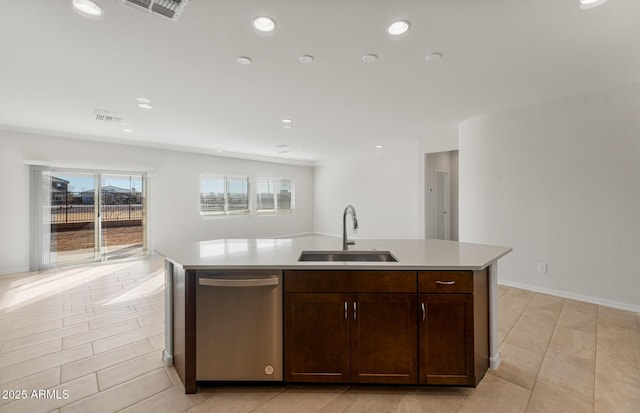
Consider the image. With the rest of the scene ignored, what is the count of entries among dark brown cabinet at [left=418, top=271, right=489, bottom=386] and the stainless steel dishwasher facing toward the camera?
2

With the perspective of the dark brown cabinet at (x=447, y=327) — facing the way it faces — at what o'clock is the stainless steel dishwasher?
The stainless steel dishwasher is roughly at 2 o'clock from the dark brown cabinet.

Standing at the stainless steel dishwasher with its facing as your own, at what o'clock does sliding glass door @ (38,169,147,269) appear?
The sliding glass door is roughly at 5 o'clock from the stainless steel dishwasher.

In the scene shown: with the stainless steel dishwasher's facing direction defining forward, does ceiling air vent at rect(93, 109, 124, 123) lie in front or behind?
behind

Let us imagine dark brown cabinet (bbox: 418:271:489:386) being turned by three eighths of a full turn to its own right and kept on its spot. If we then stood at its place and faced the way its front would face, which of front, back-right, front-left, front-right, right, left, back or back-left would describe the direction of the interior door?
front-right

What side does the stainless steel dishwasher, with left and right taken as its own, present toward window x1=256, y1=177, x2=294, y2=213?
back

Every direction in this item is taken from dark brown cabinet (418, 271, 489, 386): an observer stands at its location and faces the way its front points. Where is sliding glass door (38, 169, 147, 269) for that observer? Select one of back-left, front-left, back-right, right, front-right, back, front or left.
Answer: right

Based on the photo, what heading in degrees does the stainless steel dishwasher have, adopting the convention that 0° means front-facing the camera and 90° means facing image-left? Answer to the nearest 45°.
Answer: approximately 0°
